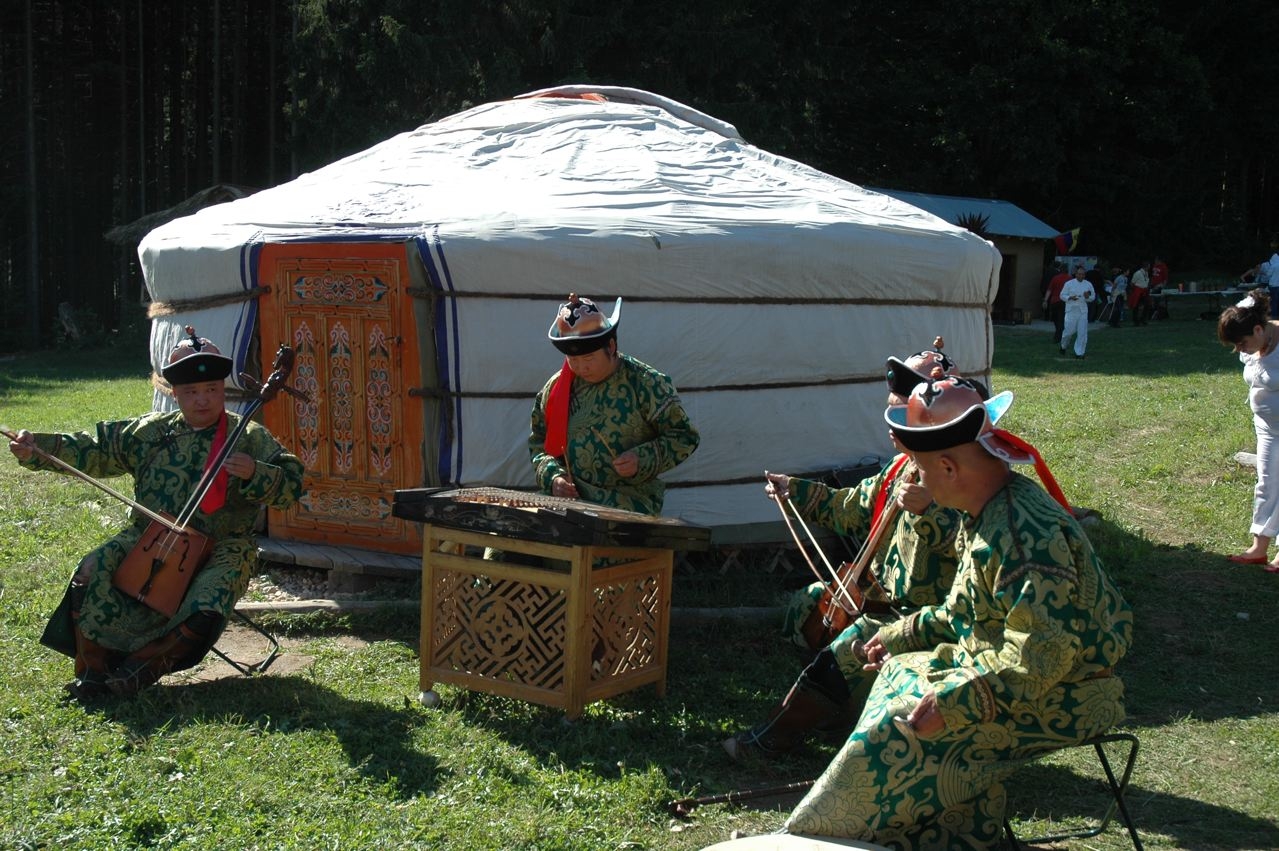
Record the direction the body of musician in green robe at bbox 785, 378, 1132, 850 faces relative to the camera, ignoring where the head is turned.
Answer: to the viewer's left

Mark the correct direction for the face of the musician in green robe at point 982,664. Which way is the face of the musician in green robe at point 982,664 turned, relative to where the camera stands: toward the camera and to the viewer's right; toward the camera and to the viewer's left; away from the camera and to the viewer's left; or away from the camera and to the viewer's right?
away from the camera and to the viewer's left

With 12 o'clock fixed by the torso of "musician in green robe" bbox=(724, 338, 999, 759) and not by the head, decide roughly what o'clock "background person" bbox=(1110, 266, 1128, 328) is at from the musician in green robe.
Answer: The background person is roughly at 5 o'clock from the musician in green robe.

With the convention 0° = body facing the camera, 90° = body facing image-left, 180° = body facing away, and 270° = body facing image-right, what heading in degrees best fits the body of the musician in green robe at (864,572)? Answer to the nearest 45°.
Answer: approximately 45°

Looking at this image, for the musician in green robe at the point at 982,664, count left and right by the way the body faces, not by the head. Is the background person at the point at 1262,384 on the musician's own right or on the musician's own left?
on the musician's own right

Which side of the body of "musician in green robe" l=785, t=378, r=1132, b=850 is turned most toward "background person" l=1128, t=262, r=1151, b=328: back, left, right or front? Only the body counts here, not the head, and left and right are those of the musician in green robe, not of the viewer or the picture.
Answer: right

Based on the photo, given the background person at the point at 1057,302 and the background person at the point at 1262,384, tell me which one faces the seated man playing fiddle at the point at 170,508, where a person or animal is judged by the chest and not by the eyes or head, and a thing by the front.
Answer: the background person at the point at 1262,384
